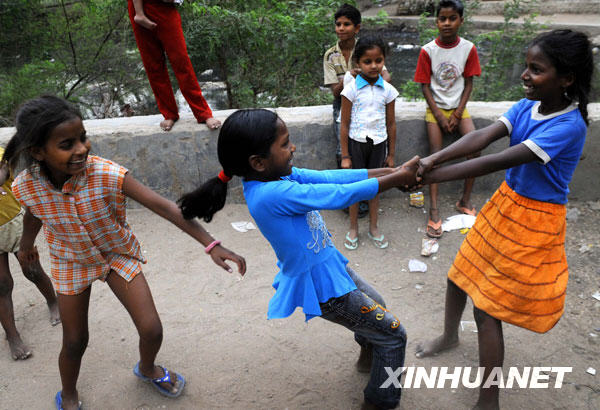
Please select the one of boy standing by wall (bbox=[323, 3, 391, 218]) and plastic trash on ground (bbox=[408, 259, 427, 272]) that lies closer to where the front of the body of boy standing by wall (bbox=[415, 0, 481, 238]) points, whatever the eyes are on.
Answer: the plastic trash on ground
